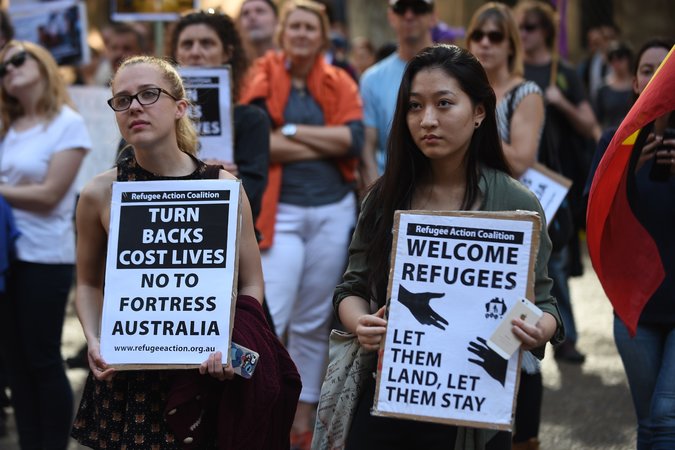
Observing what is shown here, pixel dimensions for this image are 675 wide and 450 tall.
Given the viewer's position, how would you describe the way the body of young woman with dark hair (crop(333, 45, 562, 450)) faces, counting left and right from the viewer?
facing the viewer

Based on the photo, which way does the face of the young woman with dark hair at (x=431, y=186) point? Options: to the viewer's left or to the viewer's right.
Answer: to the viewer's left
